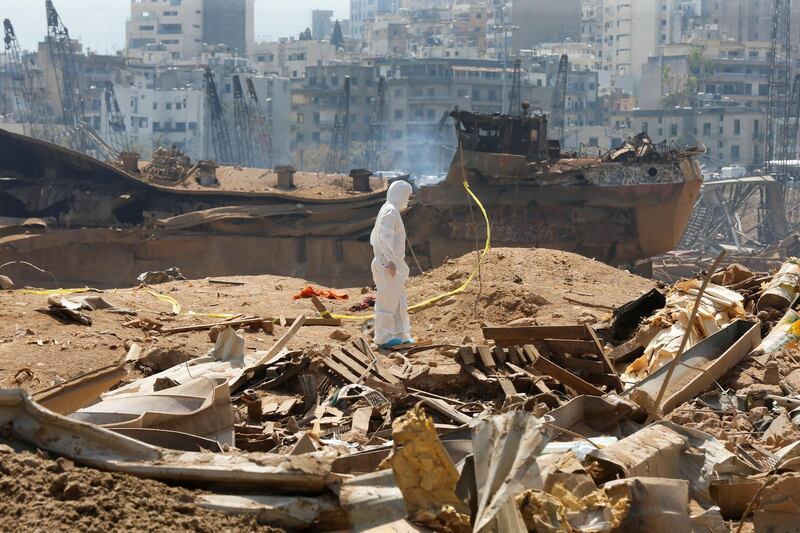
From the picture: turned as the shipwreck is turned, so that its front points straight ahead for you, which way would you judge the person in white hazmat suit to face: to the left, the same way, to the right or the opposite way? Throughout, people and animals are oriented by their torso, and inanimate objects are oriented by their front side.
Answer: the opposite way

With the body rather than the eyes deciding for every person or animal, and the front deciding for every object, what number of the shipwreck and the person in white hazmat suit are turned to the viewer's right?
1
